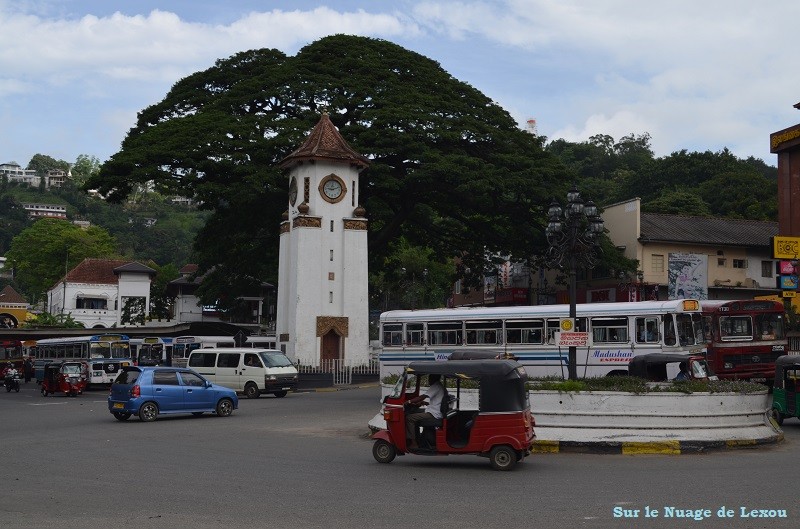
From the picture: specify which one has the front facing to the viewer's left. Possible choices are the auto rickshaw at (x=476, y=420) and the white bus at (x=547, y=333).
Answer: the auto rickshaw

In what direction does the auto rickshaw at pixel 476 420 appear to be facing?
to the viewer's left

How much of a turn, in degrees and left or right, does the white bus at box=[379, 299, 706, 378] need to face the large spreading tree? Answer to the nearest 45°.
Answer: approximately 180°

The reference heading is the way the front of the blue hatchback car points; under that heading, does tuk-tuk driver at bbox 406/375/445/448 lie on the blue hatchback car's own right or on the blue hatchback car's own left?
on the blue hatchback car's own right

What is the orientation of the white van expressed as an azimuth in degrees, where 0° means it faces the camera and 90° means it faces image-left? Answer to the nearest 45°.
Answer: approximately 315°

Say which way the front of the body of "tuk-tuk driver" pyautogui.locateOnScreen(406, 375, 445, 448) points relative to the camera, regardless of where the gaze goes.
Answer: to the viewer's left

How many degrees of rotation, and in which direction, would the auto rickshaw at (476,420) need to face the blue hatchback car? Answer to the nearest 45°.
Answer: approximately 45° to its right

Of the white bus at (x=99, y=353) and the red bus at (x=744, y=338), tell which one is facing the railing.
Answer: the white bus
